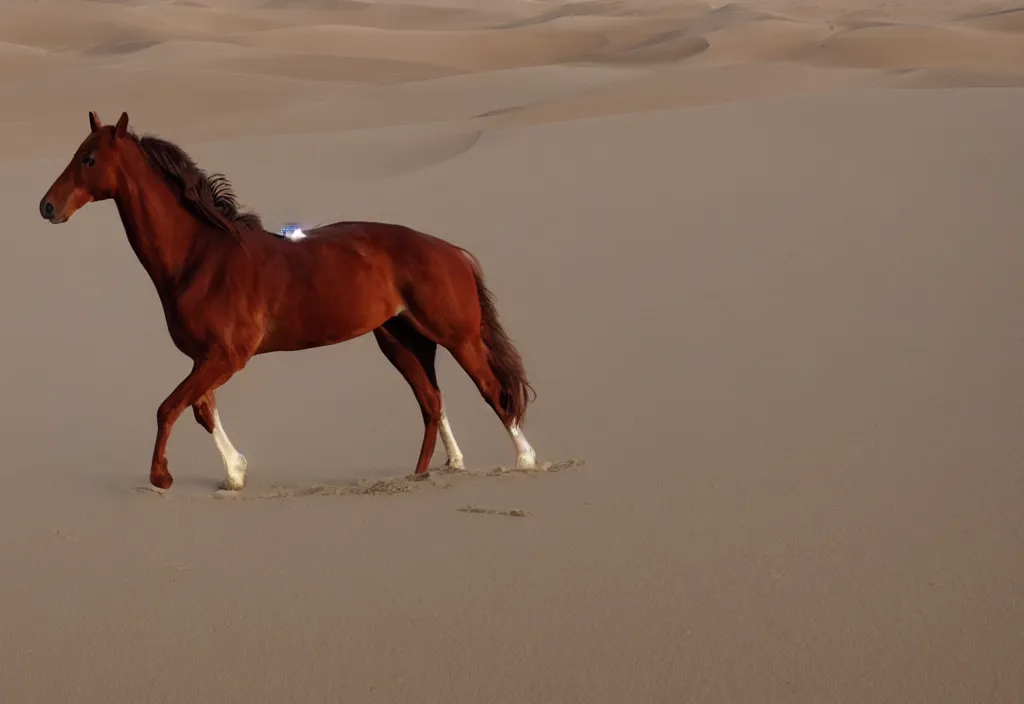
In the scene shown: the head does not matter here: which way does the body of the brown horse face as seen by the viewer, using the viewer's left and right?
facing to the left of the viewer
